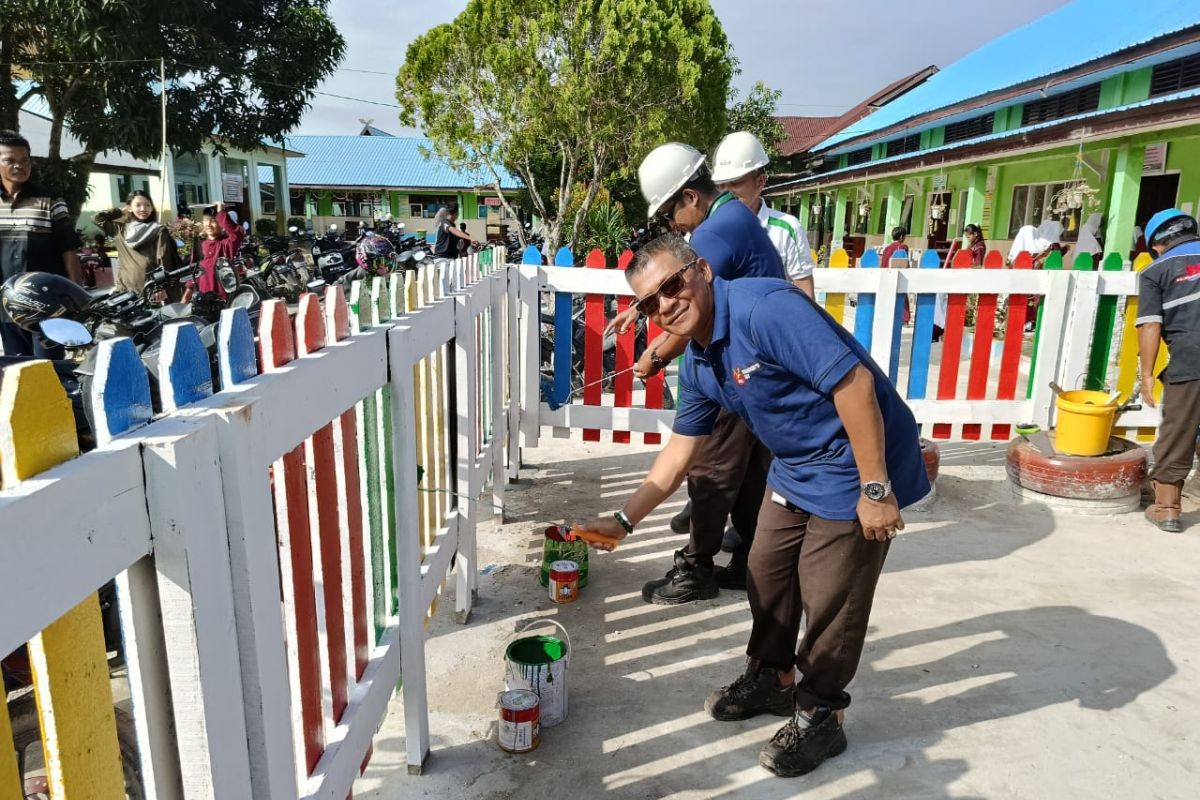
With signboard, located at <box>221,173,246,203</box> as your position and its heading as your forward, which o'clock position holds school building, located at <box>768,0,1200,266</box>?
The school building is roughly at 11 o'clock from the signboard.

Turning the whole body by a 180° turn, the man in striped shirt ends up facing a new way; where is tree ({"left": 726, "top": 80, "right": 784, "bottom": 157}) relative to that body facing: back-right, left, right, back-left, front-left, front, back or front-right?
front-right

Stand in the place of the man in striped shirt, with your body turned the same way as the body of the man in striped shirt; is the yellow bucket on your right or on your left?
on your left

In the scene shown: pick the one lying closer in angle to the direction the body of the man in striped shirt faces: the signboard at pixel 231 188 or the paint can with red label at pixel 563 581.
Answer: the paint can with red label

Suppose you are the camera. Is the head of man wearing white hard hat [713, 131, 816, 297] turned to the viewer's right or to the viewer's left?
to the viewer's left

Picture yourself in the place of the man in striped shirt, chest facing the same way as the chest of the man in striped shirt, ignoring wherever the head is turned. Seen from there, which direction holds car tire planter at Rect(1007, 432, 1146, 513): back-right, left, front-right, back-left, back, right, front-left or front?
front-left

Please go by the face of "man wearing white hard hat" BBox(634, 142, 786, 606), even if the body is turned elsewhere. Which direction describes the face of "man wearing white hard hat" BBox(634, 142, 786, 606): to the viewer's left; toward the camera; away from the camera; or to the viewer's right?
to the viewer's left

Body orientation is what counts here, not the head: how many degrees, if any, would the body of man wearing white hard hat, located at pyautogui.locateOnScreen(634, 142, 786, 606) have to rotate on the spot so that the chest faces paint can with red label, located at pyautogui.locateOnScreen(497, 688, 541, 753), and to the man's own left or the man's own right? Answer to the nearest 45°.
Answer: approximately 45° to the man's own left

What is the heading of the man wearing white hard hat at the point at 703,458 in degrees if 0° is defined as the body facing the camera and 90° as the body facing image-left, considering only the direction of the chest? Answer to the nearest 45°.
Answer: approximately 90°

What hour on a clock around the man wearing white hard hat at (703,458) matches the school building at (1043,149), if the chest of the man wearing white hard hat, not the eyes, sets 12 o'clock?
The school building is roughly at 4 o'clock from the man wearing white hard hat.
